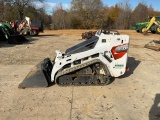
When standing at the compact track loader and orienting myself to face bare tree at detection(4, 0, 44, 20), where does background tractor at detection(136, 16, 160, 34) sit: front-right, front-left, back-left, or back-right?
front-right

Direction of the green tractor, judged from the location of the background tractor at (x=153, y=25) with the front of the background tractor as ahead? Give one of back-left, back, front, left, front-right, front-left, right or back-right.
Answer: front-left

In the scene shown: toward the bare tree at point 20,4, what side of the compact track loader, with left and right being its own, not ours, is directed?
right

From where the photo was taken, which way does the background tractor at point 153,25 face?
to the viewer's left

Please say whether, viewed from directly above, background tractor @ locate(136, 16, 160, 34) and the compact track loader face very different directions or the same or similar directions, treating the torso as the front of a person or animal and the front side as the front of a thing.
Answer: same or similar directions

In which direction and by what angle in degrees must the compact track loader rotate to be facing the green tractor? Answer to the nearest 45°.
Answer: approximately 45° to its right

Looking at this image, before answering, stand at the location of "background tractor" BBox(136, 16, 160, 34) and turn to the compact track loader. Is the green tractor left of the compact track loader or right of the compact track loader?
right

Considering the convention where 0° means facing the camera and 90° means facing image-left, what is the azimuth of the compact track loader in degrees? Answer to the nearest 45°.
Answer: approximately 90°

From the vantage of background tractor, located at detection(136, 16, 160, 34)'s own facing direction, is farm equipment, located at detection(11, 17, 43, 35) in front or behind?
in front

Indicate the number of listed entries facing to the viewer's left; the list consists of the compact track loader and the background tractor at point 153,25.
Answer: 2

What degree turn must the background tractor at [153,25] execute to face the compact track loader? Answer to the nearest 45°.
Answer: approximately 90° to its left
